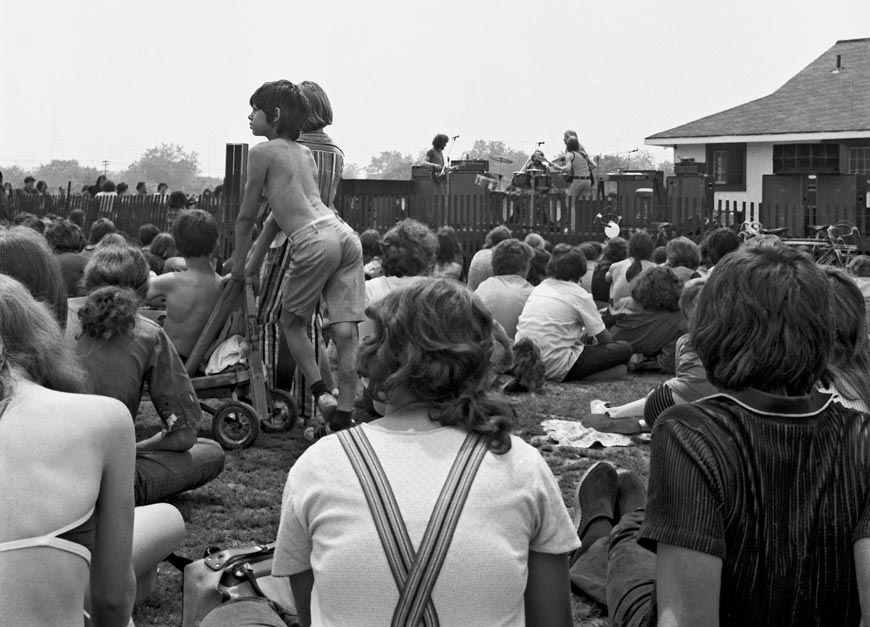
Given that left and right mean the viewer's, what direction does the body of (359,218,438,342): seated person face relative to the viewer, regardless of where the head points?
facing away from the viewer

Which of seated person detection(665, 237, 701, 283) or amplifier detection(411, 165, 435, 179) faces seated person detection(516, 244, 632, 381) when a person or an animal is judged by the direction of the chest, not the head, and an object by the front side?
the amplifier

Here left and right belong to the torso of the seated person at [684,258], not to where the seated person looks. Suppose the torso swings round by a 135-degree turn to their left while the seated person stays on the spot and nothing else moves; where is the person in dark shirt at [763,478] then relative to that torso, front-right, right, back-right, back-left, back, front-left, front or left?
front-left

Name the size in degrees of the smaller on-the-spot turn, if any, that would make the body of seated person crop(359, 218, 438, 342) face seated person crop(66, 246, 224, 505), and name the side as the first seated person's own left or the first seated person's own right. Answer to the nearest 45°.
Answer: approximately 135° to the first seated person's own left

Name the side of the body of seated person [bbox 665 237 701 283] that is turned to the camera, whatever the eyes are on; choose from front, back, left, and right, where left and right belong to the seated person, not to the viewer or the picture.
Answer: back

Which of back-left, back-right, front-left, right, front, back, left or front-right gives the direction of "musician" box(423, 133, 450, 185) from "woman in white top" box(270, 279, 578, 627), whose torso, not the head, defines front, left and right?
front

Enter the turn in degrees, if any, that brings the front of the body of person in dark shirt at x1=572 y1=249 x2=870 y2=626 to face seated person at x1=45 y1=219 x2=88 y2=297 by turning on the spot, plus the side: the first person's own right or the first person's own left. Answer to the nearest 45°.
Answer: approximately 45° to the first person's own left

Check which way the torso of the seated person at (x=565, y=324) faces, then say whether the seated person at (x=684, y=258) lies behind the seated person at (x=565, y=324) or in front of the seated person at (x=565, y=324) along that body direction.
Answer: in front

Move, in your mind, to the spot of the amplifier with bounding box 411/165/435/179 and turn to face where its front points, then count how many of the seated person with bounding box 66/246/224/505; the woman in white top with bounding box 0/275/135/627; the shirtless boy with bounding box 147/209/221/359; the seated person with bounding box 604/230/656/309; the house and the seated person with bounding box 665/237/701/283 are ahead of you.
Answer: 5

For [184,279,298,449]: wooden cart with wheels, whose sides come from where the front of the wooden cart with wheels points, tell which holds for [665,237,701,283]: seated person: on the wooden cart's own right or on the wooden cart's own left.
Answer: on the wooden cart's own right

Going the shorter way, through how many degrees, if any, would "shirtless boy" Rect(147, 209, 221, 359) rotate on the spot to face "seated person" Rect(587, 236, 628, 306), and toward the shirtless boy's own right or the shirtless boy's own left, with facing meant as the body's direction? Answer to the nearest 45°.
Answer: approximately 45° to the shirtless boy's own right

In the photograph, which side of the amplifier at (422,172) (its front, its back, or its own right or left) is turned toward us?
front

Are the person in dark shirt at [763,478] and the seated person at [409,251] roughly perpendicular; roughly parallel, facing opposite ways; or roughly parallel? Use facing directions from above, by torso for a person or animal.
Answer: roughly parallel

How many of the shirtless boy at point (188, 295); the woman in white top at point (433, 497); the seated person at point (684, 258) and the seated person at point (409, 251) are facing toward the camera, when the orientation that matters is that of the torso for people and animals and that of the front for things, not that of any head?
0

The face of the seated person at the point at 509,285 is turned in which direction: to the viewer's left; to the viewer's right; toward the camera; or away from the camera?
away from the camera

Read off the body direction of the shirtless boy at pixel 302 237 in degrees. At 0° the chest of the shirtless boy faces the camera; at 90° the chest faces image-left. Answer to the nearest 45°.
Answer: approximately 135°

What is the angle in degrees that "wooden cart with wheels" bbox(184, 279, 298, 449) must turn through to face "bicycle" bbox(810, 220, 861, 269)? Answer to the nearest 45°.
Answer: approximately 90° to its right

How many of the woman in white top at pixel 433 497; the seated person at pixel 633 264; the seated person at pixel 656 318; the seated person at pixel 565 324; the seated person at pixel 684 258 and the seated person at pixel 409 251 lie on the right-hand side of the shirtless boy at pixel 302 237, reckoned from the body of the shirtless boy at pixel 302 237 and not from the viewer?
5

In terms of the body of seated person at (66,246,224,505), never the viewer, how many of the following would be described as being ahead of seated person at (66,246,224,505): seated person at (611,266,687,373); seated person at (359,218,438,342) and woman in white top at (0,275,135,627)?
2
